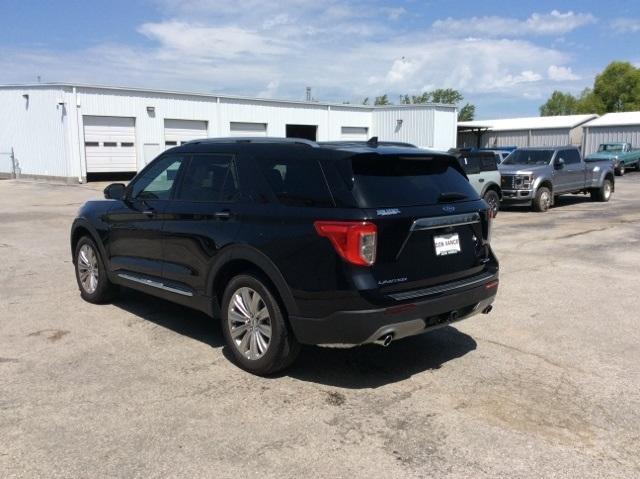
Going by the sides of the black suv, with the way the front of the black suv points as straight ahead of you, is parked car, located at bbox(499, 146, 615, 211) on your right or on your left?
on your right

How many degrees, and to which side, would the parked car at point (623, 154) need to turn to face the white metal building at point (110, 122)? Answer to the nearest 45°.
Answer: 0° — it already faces it

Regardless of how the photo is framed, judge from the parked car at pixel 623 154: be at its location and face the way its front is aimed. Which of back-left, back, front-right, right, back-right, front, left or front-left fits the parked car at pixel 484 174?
front-left

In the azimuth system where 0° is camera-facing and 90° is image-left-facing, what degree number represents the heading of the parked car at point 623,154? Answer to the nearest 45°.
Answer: approximately 45°

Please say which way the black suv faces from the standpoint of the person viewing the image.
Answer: facing away from the viewer and to the left of the viewer

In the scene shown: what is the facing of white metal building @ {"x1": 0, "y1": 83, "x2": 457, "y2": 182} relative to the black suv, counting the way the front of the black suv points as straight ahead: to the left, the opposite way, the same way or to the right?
the opposite way

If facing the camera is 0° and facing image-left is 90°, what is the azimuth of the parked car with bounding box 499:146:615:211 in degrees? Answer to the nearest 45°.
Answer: approximately 45°

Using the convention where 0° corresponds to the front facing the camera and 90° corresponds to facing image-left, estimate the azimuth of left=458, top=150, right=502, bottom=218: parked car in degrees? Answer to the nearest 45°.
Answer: approximately 45°

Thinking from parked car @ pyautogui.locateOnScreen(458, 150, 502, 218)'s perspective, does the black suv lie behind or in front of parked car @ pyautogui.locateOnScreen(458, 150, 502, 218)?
in front

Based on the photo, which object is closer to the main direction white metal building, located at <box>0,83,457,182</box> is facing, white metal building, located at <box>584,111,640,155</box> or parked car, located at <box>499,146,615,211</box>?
the parked car
